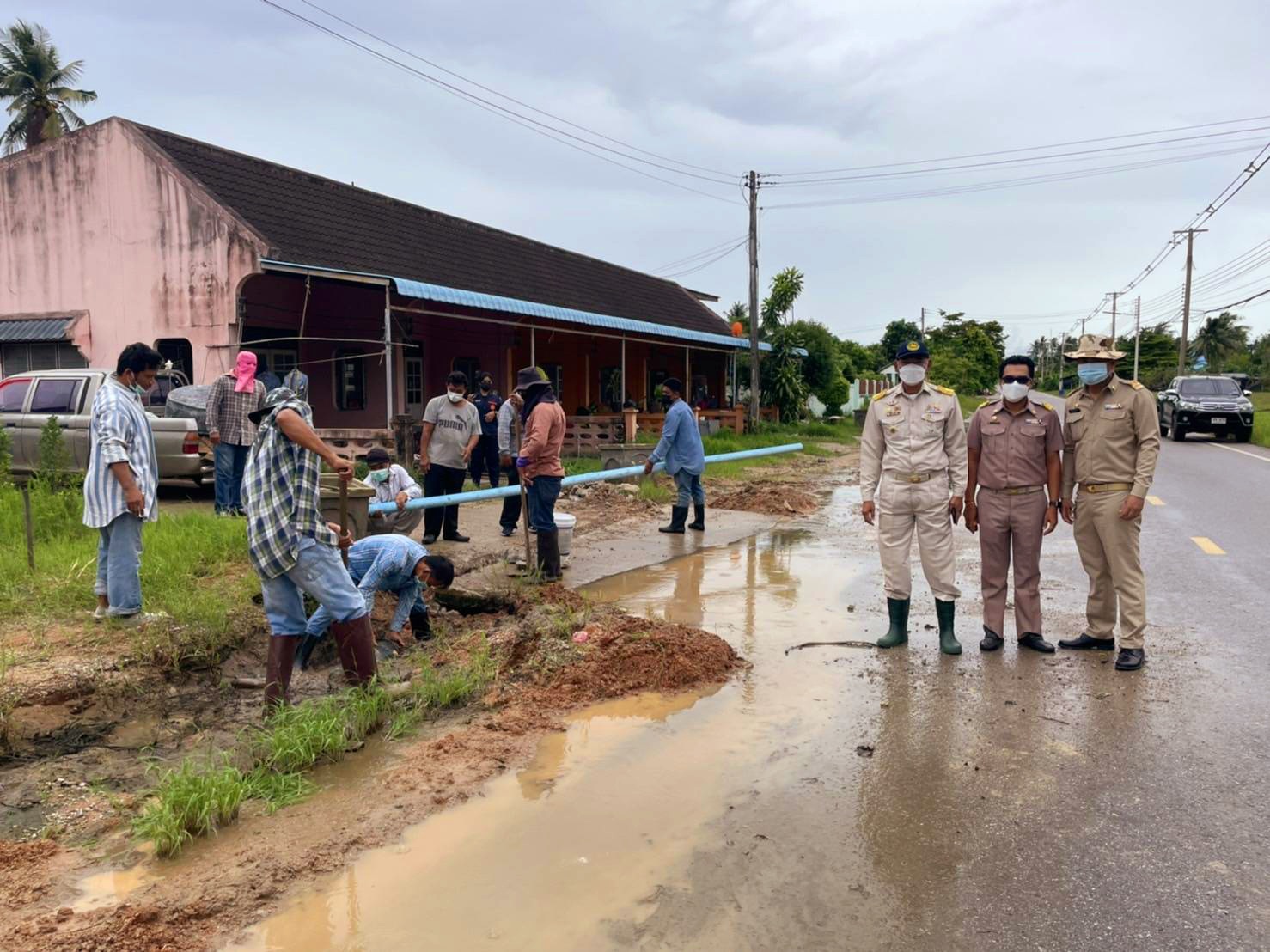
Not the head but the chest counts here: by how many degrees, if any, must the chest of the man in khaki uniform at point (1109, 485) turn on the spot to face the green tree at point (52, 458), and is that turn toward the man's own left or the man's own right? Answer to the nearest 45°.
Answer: approximately 45° to the man's own right

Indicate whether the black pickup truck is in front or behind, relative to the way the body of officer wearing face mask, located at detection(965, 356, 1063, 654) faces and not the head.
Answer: behind

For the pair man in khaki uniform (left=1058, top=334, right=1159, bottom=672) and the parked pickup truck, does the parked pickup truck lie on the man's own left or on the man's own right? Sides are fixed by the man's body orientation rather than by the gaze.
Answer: on the man's own right

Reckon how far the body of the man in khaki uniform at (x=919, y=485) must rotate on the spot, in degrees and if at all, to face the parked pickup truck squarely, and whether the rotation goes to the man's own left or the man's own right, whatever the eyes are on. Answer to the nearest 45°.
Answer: approximately 90° to the man's own right

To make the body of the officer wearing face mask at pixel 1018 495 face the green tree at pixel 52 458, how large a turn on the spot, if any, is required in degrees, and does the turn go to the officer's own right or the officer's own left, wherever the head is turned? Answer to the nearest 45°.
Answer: approximately 90° to the officer's own right

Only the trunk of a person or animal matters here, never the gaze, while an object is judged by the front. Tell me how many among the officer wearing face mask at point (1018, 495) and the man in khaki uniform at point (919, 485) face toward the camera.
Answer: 2

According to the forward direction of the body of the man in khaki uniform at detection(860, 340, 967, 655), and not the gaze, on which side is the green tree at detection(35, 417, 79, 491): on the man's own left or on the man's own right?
on the man's own right

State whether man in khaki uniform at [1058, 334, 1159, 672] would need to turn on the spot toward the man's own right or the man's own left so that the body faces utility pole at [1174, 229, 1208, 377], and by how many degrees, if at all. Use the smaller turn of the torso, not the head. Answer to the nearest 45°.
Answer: approximately 135° to the man's own right

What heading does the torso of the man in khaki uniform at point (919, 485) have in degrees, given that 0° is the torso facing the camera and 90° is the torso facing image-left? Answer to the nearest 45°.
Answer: approximately 0°
